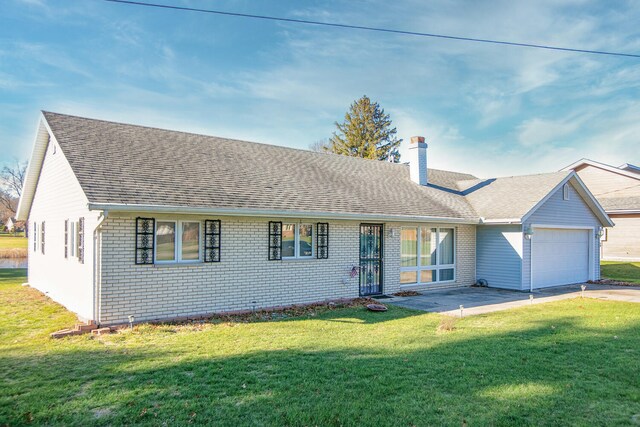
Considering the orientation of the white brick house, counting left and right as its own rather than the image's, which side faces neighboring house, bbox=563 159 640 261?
left
